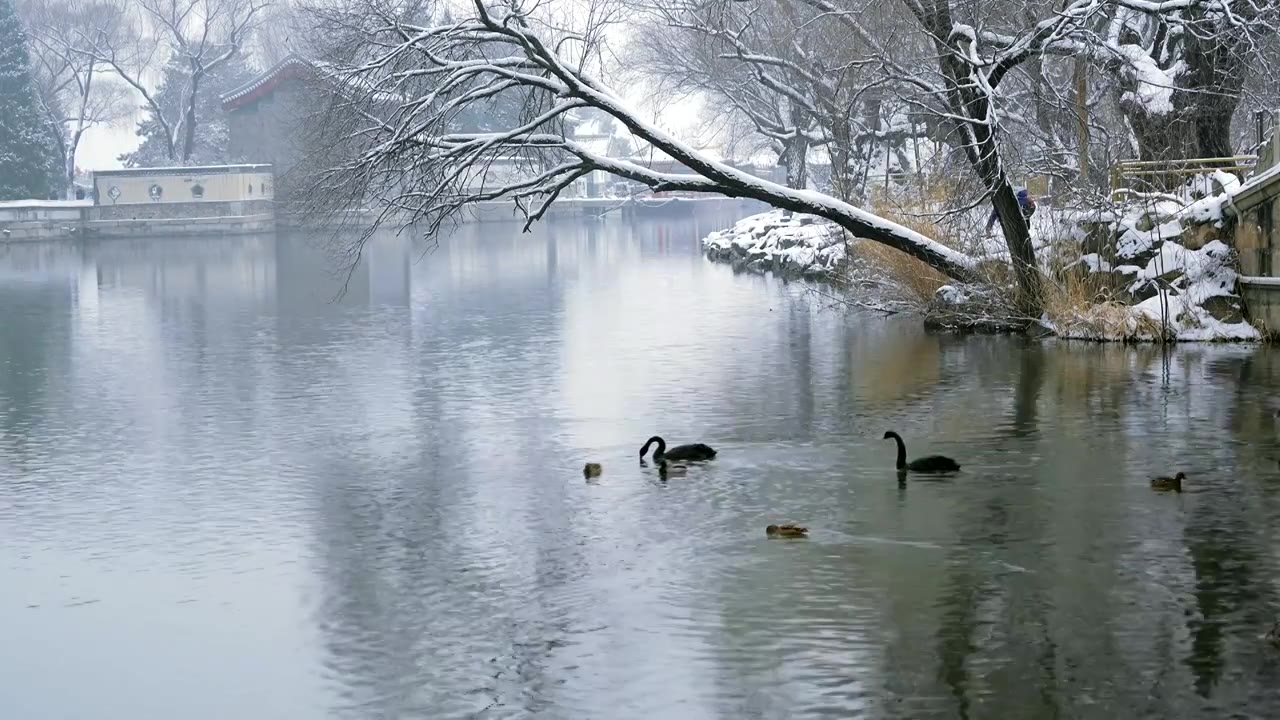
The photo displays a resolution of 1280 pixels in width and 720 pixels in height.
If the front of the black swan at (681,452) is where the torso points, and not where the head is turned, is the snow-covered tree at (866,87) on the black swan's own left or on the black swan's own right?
on the black swan's own right

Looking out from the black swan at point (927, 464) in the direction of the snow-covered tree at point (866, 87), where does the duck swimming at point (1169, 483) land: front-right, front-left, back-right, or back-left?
back-right

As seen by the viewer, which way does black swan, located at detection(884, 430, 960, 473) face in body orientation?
to the viewer's left

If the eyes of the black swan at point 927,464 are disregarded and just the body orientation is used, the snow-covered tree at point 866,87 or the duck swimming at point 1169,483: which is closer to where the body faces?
the snow-covered tree

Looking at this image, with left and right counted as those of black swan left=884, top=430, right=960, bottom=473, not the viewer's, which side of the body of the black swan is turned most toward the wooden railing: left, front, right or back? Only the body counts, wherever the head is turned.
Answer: right

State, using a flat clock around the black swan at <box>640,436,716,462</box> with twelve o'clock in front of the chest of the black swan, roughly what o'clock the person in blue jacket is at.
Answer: The person in blue jacket is roughly at 4 o'clock from the black swan.

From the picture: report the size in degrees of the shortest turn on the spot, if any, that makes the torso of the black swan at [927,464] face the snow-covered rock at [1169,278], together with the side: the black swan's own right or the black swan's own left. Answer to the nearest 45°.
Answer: approximately 90° to the black swan's own right

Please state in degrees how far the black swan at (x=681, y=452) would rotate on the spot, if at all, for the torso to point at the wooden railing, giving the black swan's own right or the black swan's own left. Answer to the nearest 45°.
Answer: approximately 135° to the black swan's own right

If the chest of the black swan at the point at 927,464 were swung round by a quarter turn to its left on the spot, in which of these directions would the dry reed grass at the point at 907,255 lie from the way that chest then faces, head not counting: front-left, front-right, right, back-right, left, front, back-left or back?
back

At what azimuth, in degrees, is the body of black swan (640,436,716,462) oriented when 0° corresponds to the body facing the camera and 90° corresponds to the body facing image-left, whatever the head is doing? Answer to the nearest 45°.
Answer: approximately 90°

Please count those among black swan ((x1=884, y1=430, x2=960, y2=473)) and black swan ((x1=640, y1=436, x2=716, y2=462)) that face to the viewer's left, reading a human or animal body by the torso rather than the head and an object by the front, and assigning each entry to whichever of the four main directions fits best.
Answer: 2

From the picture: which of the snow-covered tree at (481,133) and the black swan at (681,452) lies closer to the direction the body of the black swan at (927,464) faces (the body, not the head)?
the black swan

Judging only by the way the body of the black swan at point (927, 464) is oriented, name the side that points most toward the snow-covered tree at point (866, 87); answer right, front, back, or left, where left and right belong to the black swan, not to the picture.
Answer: right
